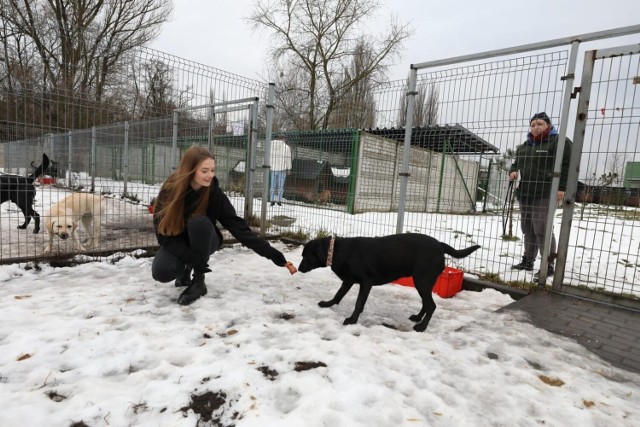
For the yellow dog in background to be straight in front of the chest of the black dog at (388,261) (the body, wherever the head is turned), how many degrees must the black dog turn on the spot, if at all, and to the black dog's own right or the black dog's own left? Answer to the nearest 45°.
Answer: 0° — it already faces it

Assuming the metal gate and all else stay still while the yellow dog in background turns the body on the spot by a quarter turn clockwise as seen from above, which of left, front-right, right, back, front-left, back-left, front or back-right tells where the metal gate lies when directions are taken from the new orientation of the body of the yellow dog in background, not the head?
back

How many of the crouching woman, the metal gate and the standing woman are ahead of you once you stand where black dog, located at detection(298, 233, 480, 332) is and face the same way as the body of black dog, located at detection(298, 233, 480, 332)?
1

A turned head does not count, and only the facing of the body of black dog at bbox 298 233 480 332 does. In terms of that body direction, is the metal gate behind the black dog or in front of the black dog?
behind

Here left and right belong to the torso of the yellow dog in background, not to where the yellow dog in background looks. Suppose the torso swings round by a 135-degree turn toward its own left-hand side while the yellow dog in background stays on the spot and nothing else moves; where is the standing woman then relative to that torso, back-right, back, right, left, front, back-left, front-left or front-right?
front-right

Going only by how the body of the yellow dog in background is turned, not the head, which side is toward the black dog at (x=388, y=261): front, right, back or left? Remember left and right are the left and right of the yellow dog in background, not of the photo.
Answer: left

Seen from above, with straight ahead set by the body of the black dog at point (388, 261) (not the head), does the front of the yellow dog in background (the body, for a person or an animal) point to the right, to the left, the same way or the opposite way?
to the left

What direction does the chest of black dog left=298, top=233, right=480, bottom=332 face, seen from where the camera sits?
to the viewer's left

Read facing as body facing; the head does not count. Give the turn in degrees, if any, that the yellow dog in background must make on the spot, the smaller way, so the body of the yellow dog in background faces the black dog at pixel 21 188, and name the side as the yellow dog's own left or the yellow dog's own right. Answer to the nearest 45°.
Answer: approximately 90° to the yellow dog's own right

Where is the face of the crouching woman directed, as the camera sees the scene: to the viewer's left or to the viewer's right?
to the viewer's right
